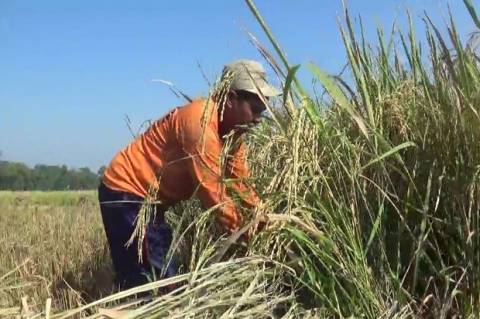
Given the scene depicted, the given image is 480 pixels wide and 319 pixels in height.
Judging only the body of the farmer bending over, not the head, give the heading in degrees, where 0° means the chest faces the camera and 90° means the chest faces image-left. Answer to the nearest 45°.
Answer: approximately 270°
